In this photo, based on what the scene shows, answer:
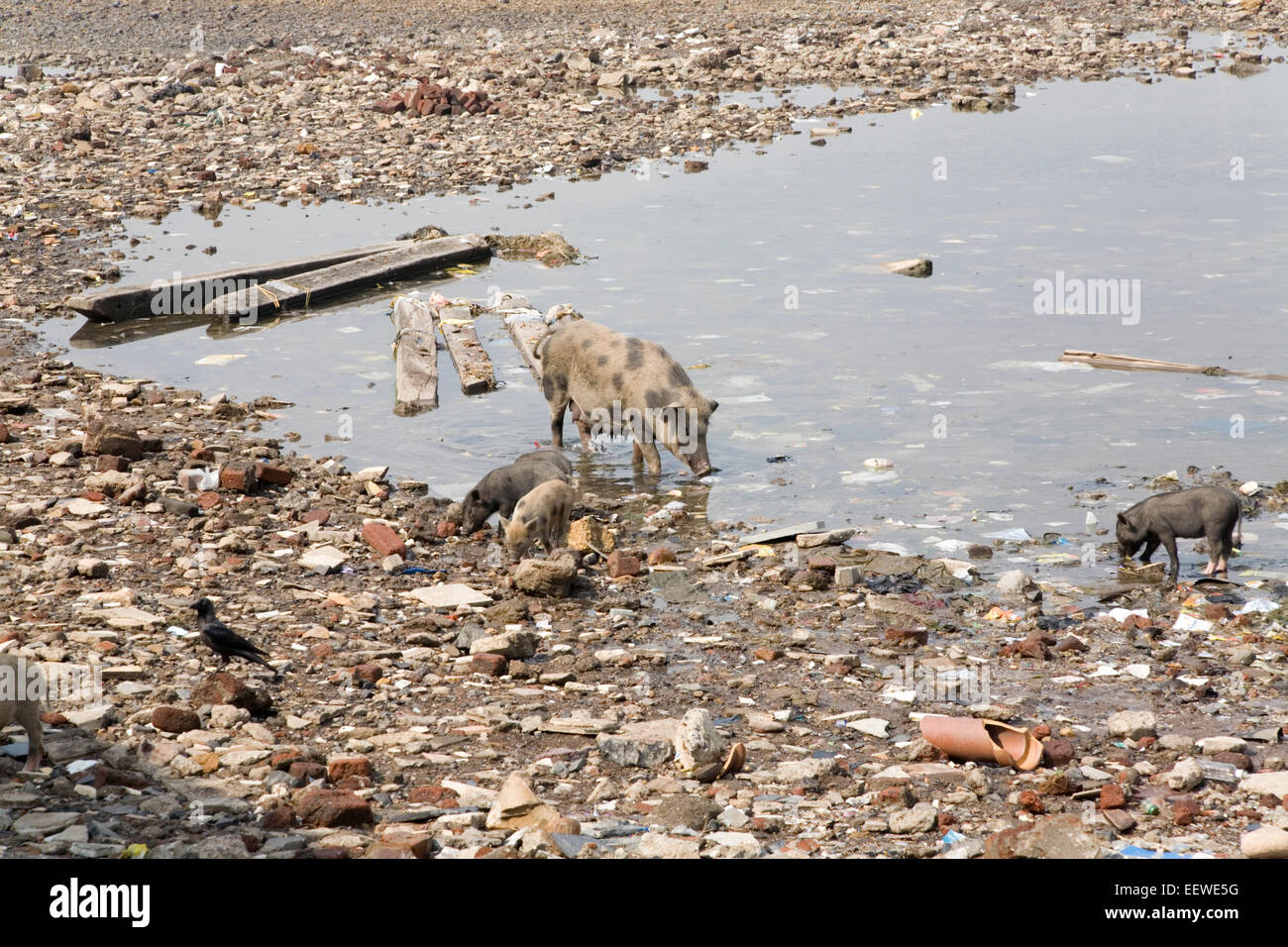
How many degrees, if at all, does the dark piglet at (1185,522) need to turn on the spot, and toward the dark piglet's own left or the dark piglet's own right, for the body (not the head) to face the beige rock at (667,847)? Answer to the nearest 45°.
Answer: approximately 90° to the dark piglet's own left

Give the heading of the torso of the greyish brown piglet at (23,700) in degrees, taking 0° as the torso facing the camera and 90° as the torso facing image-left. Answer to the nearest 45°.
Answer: approximately 90°

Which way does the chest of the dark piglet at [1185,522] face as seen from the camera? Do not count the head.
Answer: to the viewer's left

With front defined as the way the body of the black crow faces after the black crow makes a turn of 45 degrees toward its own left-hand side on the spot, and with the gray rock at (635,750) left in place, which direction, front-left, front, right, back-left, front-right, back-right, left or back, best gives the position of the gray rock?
left

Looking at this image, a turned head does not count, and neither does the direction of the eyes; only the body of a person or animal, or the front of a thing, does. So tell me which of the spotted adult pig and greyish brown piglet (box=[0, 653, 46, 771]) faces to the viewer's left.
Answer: the greyish brown piglet

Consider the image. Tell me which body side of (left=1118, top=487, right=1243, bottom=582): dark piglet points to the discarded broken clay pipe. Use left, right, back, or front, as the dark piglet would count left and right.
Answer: left

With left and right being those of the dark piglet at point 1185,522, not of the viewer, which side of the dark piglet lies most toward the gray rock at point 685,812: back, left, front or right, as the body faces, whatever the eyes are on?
left

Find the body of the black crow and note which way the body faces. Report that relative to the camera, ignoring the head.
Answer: to the viewer's left
